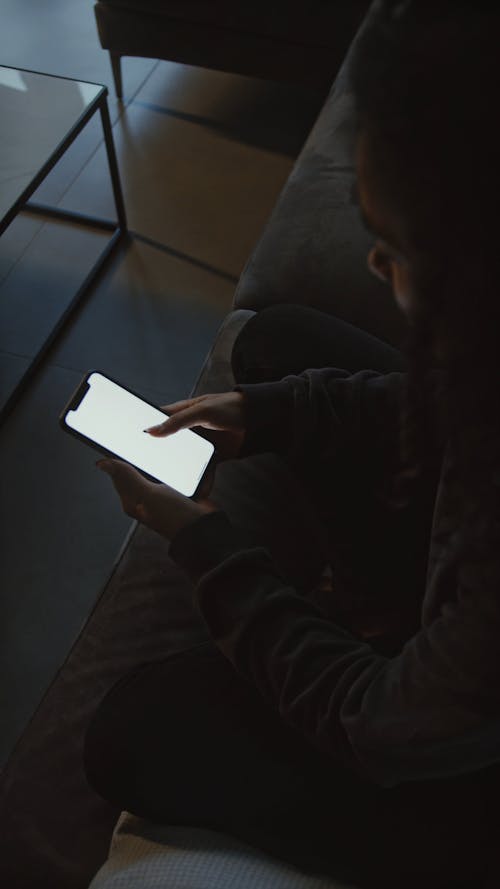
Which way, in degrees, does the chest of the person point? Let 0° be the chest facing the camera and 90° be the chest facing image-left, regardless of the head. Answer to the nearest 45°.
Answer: approximately 90°

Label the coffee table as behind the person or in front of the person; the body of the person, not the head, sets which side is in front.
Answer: in front
